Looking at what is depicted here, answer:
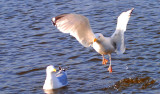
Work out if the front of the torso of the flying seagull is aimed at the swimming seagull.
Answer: no

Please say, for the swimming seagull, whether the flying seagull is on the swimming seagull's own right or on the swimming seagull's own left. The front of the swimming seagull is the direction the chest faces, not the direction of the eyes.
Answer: on the swimming seagull's own left

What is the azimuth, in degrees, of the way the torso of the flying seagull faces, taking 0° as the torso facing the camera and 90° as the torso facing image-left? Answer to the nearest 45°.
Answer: approximately 45°
